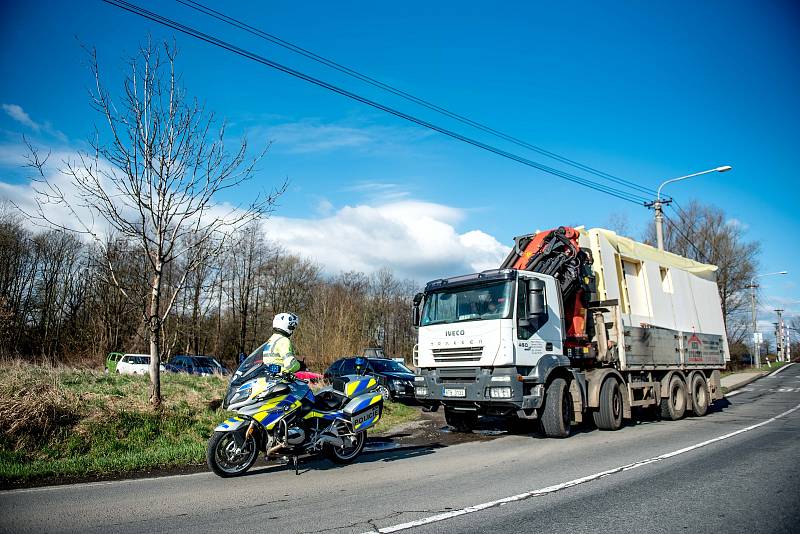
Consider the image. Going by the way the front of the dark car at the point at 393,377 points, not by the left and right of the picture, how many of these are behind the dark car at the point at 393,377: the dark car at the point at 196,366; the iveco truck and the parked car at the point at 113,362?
2

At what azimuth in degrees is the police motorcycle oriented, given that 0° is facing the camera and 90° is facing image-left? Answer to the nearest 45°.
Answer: approximately 45°

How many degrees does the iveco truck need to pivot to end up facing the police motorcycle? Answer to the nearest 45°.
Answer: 0° — it already faces it

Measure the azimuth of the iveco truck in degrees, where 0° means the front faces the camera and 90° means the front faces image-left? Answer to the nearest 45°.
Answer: approximately 45°
